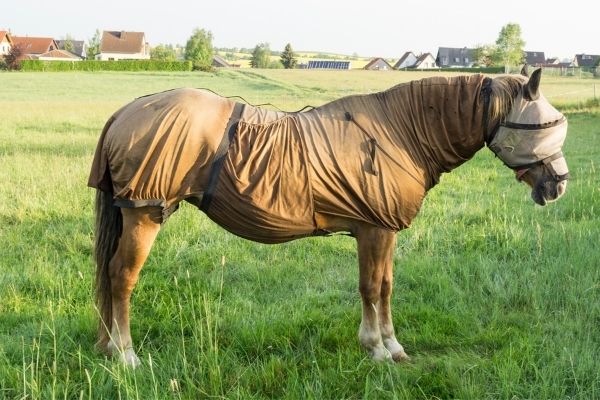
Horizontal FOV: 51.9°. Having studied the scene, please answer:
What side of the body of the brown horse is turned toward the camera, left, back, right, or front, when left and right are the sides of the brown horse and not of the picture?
right
